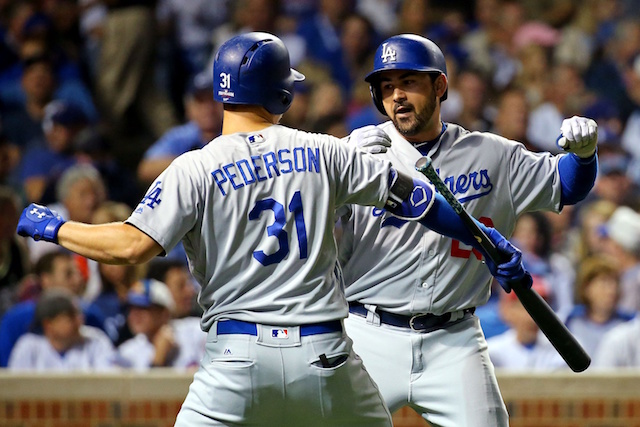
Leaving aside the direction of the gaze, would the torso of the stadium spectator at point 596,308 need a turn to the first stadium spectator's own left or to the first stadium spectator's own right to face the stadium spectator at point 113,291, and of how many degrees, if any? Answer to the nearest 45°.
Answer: approximately 90° to the first stadium spectator's own right

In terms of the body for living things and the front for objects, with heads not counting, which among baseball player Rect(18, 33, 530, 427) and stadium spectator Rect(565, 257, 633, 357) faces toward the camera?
the stadium spectator

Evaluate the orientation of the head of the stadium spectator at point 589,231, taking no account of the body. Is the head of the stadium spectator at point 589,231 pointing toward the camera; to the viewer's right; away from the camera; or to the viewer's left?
toward the camera

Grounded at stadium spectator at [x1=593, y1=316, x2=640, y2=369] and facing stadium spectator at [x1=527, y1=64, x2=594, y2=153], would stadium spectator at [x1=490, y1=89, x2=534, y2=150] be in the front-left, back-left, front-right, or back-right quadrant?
front-left

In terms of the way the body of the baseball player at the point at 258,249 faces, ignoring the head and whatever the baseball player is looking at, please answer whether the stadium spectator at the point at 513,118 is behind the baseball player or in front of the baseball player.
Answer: in front

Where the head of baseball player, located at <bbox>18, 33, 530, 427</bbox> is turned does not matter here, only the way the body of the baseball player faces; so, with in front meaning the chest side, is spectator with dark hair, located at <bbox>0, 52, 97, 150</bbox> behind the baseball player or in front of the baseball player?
in front

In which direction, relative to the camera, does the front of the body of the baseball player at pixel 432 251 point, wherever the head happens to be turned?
toward the camera

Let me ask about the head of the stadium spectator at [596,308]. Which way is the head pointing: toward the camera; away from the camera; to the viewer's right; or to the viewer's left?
toward the camera

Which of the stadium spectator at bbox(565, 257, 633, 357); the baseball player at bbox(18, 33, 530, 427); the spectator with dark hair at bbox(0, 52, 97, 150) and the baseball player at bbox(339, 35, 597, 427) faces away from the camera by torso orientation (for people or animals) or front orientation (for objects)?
the baseball player at bbox(18, 33, 530, 427)

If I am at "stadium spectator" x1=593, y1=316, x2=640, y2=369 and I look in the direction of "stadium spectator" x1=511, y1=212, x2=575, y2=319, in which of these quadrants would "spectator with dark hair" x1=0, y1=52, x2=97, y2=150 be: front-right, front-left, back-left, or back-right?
front-left

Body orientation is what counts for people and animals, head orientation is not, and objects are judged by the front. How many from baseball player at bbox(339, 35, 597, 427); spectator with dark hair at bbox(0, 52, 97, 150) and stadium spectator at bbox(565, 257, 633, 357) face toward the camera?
3

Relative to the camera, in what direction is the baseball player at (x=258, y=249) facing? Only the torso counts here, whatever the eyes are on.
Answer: away from the camera

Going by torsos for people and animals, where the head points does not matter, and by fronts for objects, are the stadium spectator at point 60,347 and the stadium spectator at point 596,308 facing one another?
no

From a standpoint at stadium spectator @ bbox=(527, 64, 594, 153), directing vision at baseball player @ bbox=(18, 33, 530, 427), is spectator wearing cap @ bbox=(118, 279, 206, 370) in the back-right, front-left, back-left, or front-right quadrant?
front-right

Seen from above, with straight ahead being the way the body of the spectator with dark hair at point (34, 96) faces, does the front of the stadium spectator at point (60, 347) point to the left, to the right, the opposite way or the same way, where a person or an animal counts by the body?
the same way

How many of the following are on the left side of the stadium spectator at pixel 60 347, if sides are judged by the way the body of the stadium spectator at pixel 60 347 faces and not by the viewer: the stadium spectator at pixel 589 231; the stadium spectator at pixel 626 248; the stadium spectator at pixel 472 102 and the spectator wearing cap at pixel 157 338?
4

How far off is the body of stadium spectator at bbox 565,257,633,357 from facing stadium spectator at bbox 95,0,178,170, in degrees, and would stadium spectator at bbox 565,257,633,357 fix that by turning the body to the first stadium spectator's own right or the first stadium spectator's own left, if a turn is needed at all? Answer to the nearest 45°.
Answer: approximately 90° to the first stadium spectator's own right
